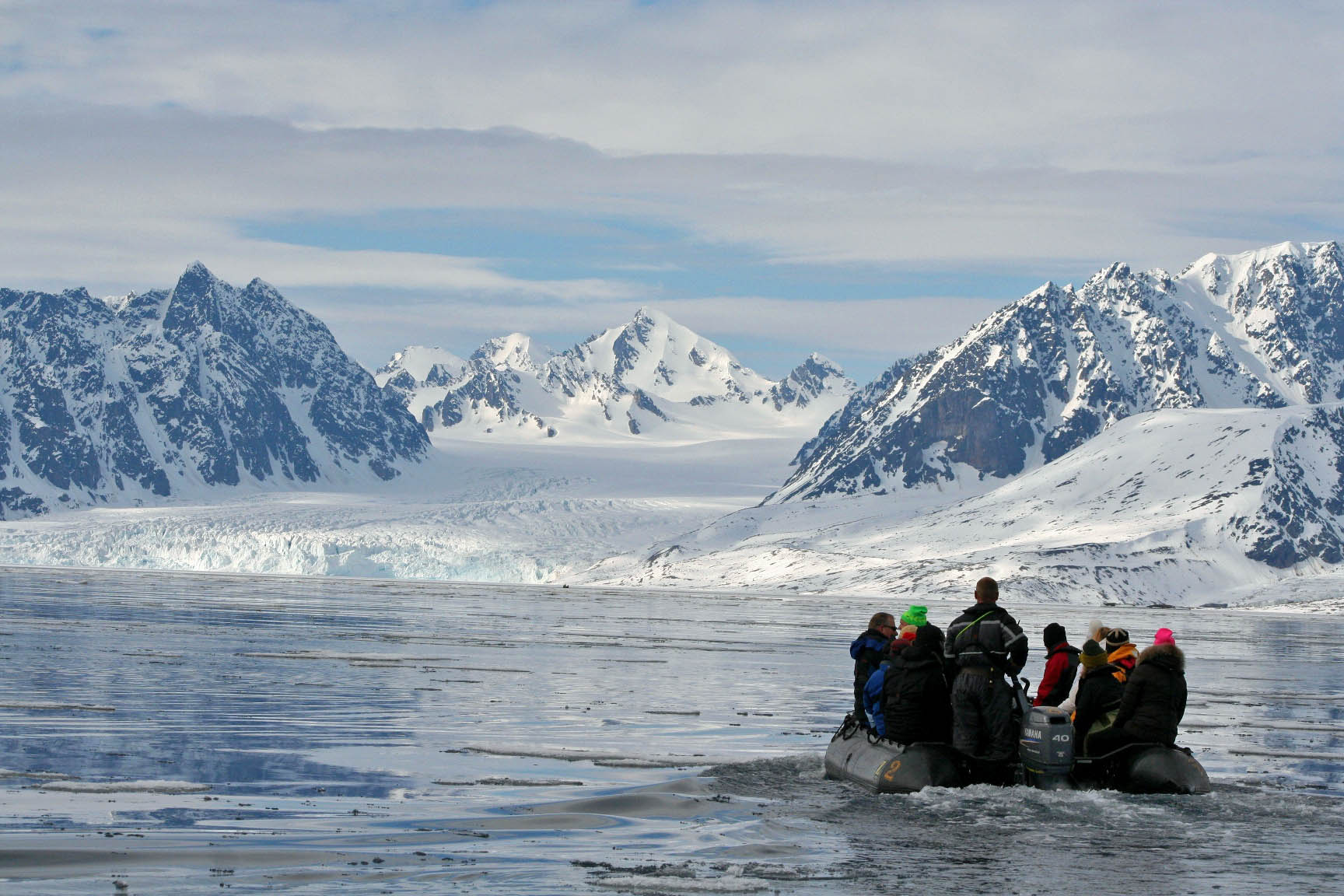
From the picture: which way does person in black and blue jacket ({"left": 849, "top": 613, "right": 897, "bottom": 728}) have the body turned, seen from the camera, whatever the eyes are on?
to the viewer's right

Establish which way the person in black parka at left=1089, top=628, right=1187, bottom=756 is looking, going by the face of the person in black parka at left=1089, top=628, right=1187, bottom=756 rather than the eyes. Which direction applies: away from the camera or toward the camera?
away from the camera

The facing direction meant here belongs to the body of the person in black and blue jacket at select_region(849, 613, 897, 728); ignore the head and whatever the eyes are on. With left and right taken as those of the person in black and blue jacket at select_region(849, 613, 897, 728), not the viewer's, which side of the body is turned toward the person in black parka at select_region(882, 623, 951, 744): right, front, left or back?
right

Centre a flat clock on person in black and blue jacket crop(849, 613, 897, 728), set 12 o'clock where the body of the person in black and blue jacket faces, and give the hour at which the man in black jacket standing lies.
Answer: The man in black jacket standing is roughly at 2 o'clock from the person in black and blue jacket.

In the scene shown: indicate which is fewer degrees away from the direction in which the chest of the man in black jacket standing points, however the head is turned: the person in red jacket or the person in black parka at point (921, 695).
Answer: the person in red jacket

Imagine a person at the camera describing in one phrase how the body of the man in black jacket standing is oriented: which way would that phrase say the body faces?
away from the camera

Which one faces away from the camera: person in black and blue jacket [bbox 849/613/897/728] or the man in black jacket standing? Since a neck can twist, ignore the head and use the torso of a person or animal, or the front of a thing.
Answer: the man in black jacket standing

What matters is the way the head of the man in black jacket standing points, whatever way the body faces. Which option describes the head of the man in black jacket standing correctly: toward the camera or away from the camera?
away from the camera

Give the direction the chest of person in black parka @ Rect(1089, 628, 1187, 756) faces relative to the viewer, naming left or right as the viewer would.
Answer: facing away from the viewer and to the left of the viewer

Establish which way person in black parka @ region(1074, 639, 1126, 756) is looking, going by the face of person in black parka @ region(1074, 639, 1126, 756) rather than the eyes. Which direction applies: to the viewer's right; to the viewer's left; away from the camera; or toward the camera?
away from the camera
